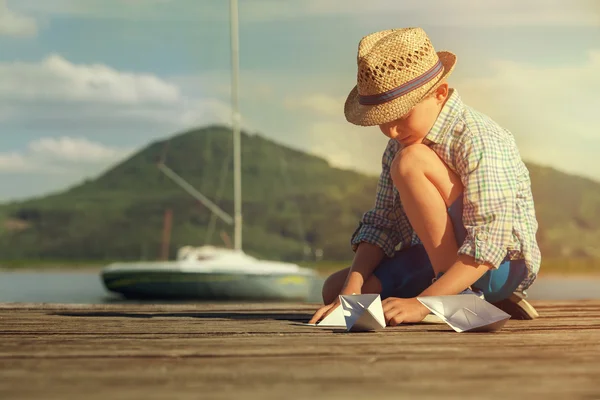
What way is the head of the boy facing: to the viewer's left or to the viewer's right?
to the viewer's left

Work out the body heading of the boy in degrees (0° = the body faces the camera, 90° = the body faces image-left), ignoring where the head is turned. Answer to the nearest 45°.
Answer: approximately 45°
